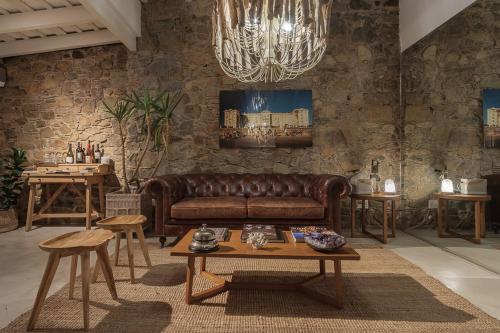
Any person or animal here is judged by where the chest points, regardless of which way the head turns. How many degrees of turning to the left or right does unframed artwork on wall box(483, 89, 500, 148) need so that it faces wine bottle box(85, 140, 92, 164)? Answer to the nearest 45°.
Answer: approximately 45° to its right

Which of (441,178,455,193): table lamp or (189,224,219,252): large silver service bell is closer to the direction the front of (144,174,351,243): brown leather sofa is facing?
the large silver service bell

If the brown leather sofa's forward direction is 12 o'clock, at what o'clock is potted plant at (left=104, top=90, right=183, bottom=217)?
The potted plant is roughly at 4 o'clock from the brown leather sofa.

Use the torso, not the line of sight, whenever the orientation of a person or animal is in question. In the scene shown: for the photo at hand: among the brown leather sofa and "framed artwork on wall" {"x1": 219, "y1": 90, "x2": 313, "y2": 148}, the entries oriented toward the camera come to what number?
2

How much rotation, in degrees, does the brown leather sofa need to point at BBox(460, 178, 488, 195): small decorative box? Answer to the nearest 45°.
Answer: approximately 90° to its left

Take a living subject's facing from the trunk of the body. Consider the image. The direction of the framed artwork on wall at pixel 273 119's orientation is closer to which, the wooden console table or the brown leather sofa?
the brown leather sofa

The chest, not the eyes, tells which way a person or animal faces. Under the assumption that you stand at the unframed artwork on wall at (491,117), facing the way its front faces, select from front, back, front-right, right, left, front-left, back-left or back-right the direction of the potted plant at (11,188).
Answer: front-right

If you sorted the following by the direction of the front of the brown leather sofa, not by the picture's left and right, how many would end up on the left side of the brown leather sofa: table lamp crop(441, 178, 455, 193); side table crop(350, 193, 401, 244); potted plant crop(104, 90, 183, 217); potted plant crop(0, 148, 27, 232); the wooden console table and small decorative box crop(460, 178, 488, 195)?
3

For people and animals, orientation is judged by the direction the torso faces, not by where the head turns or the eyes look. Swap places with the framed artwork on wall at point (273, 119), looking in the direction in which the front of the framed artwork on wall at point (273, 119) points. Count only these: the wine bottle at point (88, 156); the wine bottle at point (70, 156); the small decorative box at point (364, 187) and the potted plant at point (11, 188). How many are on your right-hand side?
3

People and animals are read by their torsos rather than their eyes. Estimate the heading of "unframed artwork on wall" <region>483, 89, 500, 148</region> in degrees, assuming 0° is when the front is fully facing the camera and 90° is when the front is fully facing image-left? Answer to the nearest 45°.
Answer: approximately 0°

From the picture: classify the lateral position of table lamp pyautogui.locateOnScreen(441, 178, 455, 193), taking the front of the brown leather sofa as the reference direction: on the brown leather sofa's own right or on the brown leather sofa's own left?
on the brown leather sofa's own left

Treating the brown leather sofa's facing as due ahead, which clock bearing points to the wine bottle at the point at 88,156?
The wine bottle is roughly at 4 o'clock from the brown leather sofa.

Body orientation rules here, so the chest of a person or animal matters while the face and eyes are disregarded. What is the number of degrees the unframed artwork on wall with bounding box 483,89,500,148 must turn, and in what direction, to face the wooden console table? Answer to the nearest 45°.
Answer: approximately 45° to its right
